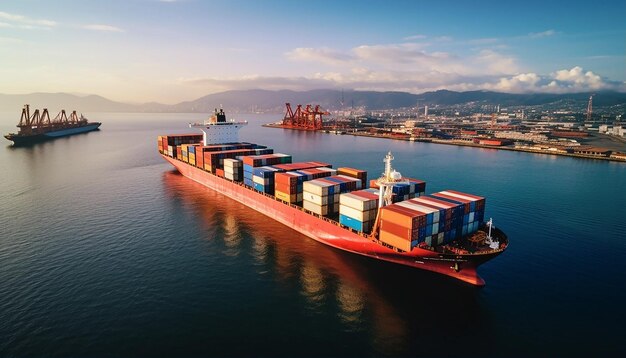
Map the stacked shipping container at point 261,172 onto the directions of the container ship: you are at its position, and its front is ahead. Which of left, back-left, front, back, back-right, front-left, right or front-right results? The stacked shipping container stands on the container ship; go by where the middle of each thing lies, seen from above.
back

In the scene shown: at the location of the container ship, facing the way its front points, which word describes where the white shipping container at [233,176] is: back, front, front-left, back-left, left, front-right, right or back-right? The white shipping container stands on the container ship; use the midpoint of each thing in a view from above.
back

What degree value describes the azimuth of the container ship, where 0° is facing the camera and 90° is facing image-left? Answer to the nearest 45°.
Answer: approximately 315°

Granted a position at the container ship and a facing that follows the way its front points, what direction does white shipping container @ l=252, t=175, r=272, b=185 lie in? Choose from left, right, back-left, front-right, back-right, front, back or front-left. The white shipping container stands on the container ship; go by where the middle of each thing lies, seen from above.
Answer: back
